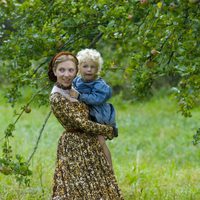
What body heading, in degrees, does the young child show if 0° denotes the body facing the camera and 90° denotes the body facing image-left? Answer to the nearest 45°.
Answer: approximately 45°
